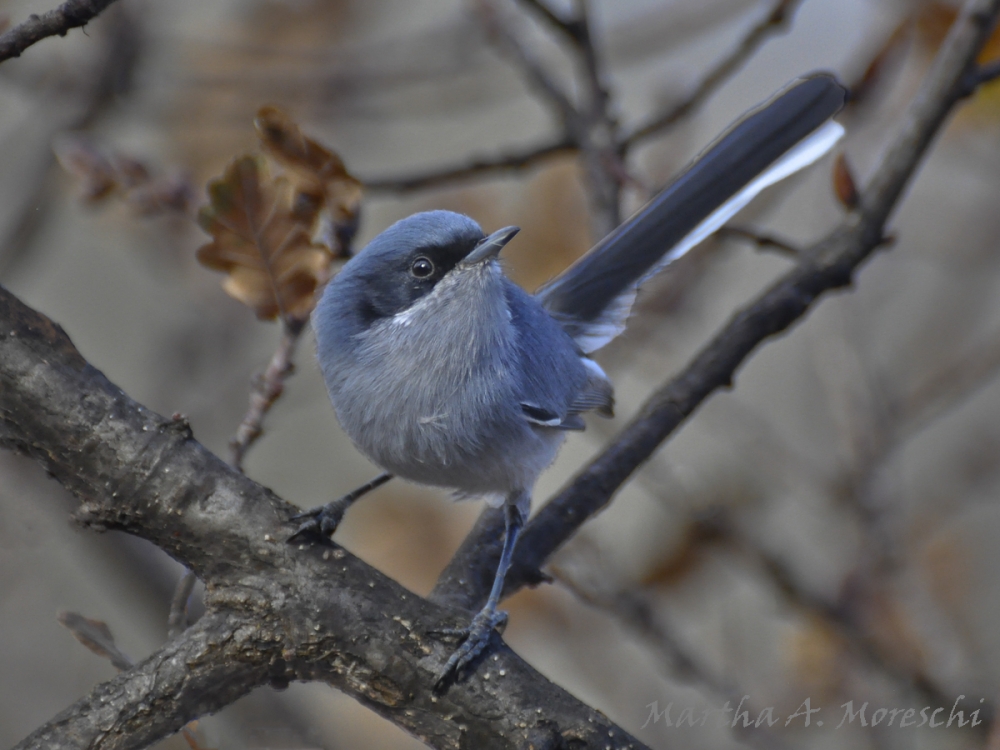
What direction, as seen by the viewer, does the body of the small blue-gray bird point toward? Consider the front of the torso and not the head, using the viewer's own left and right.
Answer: facing the viewer and to the left of the viewer
